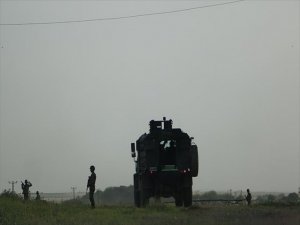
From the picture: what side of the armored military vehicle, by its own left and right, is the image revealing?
back
